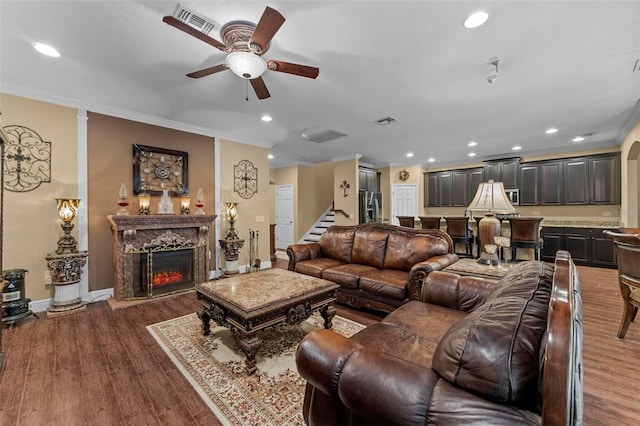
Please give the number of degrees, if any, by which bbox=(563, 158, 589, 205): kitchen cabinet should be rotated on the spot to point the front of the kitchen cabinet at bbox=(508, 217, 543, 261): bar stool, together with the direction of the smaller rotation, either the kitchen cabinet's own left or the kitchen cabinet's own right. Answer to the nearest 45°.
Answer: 0° — it already faces it

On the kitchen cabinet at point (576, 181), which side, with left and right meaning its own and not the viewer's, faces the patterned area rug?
front

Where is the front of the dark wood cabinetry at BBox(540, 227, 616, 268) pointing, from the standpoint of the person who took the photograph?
facing the viewer

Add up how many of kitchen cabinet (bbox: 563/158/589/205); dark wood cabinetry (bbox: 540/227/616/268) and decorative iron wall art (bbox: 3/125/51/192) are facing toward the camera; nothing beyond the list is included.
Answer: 3

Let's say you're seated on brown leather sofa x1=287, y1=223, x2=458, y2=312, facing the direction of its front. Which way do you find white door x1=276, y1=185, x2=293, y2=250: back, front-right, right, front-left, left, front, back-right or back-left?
right

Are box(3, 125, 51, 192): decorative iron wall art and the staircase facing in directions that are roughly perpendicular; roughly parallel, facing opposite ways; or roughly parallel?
roughly perpendicular

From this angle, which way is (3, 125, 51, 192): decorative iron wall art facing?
toward the camera

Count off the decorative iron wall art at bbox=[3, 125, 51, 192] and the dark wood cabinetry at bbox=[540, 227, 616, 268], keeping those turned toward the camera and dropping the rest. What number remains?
2

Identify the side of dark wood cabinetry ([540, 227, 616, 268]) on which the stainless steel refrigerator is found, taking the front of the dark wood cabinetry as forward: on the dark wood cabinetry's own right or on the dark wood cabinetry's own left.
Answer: on the dark wood cabinetry's own right

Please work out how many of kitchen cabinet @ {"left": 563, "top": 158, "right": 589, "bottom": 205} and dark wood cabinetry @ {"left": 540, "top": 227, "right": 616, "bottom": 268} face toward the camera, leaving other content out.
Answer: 2

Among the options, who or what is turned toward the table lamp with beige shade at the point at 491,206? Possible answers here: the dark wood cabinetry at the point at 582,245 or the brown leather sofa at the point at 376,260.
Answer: the dark wood cabinetry

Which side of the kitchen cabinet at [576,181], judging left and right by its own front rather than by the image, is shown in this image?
front

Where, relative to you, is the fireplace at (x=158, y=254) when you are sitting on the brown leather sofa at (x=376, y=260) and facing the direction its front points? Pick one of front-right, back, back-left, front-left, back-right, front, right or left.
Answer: front-right

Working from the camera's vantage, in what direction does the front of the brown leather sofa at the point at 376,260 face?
facing the viewer and to the left of the viewer
